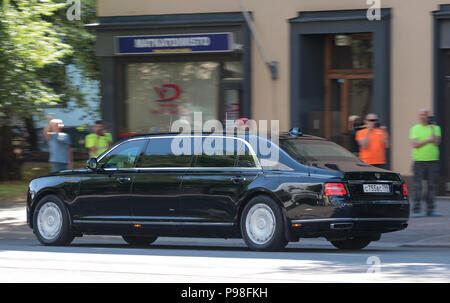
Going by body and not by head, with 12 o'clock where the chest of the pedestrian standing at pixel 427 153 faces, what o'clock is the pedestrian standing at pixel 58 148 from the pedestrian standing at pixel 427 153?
the pedestrian standing at pixel 58 148 is roughly at 3 o'clock from the pedestrian standing at pixel 427 153.

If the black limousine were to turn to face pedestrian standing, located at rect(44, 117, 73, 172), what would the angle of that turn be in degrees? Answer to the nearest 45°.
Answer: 0° — it already faces them

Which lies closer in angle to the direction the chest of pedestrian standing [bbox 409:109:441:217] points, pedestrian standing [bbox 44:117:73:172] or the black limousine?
the black limousine

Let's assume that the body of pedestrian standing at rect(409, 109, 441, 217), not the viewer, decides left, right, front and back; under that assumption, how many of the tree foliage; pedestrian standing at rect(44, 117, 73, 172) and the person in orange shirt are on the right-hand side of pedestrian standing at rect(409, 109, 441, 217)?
3

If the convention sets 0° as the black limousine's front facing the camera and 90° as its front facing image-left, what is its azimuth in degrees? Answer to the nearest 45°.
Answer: approximately 135°

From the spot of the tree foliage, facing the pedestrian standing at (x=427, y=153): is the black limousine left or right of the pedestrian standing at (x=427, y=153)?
right

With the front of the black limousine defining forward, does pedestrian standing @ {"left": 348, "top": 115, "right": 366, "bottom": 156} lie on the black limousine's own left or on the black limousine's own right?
on the black limousine's own right

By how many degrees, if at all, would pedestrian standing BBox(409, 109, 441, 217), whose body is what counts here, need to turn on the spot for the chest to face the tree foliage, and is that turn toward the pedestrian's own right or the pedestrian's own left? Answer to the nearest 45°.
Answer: approximately 90° to the pedestrian's own right

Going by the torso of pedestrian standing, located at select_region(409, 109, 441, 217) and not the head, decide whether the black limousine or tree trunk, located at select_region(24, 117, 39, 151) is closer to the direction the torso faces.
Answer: the black limousine

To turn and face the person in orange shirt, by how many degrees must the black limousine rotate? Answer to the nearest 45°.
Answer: approximately 90° to its right

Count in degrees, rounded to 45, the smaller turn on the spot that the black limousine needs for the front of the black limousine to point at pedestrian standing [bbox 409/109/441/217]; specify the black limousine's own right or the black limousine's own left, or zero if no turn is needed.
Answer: approximately 90° to the black limousine's own right

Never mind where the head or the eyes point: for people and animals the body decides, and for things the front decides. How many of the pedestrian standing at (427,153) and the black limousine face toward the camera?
1
